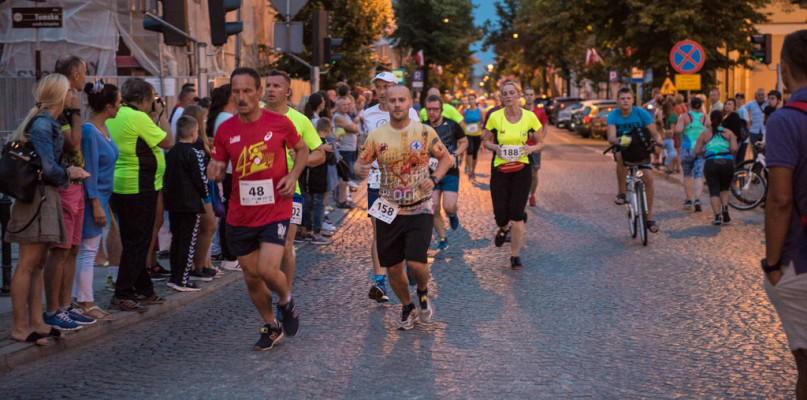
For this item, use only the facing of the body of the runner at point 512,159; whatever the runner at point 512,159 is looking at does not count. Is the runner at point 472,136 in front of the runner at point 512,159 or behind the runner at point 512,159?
behind

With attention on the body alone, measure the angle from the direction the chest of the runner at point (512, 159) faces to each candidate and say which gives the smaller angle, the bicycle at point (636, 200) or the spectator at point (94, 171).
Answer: the spectator

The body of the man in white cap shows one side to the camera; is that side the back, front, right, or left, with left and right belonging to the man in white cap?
front

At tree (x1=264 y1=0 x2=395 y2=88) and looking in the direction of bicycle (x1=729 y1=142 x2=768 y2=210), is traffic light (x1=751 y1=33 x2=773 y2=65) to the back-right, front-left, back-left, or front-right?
front-left

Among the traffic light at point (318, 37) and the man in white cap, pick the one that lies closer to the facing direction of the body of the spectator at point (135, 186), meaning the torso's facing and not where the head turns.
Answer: the man in white cap

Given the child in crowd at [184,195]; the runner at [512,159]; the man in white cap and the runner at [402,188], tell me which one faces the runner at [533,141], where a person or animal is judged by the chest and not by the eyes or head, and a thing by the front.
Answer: the child in crowd

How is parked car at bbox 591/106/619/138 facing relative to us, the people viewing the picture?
facing the viewer and to the left of the viewer

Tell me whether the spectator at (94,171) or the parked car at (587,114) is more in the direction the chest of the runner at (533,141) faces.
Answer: the spectator

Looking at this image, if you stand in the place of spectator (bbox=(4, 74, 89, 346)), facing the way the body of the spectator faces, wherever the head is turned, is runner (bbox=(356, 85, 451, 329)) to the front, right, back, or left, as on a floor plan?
front

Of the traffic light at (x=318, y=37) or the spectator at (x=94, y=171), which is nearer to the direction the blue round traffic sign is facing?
the spectator

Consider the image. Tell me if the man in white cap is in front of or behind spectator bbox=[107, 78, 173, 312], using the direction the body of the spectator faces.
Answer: in front

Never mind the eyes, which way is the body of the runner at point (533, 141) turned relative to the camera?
toward the camera

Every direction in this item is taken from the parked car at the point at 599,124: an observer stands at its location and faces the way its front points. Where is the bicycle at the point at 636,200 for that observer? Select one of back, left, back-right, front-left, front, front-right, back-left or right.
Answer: front-left

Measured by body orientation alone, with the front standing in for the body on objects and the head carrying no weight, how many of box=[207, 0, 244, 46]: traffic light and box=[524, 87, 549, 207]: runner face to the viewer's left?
0
